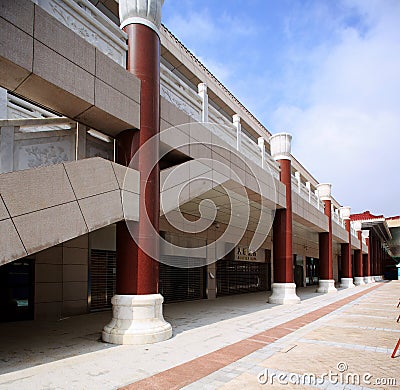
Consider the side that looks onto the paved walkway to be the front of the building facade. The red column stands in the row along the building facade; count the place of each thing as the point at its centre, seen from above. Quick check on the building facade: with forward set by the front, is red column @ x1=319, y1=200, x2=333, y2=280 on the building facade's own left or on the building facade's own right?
on the building facade's own left

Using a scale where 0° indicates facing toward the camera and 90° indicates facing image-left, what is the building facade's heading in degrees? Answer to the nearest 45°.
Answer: approximately 315°

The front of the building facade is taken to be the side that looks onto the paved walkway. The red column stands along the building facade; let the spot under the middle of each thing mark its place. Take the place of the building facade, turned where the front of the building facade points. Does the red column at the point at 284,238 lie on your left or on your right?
on your left
